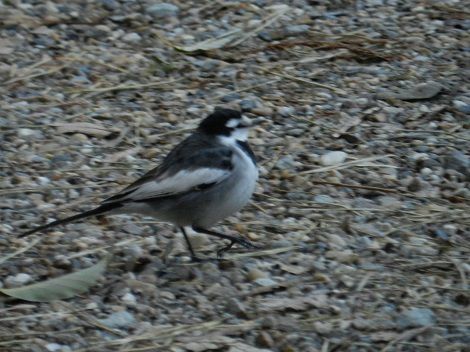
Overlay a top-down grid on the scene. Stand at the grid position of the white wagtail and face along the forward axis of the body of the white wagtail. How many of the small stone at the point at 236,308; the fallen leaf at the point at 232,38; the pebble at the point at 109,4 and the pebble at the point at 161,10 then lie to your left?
3

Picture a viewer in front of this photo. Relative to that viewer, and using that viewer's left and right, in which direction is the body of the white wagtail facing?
facing to the right of the viewer

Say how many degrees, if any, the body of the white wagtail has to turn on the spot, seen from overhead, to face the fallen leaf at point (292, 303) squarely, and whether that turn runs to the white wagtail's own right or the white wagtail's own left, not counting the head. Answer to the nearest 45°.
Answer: approximately 45° to the white wagtail's own right

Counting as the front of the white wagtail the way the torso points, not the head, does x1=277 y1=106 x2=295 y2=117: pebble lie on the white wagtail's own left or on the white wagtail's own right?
on the white wagtail's own left

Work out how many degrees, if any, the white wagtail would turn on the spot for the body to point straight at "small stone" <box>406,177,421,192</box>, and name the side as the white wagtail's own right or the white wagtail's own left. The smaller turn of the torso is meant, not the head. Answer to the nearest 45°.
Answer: approximately 45° to the white wagtail's own left

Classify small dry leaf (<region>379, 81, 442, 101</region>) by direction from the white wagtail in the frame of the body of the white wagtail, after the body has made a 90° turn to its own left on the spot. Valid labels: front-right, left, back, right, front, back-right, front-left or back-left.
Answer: front-right

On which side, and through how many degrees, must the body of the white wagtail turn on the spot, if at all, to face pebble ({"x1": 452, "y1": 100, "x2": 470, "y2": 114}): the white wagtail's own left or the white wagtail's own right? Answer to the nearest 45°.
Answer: approximately 45° to the white wagtail's own left

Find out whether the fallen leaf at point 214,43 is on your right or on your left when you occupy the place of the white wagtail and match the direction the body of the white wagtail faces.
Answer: on your left

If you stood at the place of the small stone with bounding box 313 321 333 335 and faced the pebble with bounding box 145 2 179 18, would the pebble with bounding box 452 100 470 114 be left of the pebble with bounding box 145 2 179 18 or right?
right

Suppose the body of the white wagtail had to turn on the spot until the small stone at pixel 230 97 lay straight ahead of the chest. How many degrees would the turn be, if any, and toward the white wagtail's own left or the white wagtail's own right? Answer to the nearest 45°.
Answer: approximately 90° to the white wagtail's own left

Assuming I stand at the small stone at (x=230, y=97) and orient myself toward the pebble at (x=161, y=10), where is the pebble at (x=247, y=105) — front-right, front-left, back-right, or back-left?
back-right

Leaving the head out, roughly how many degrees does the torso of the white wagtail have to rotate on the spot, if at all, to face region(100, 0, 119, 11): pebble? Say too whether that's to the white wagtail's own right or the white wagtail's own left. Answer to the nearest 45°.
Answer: approximately 90° to the white wagtail's own left

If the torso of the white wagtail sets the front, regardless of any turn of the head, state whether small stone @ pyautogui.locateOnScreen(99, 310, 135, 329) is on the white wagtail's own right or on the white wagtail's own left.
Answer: on the white wagtail's own right
